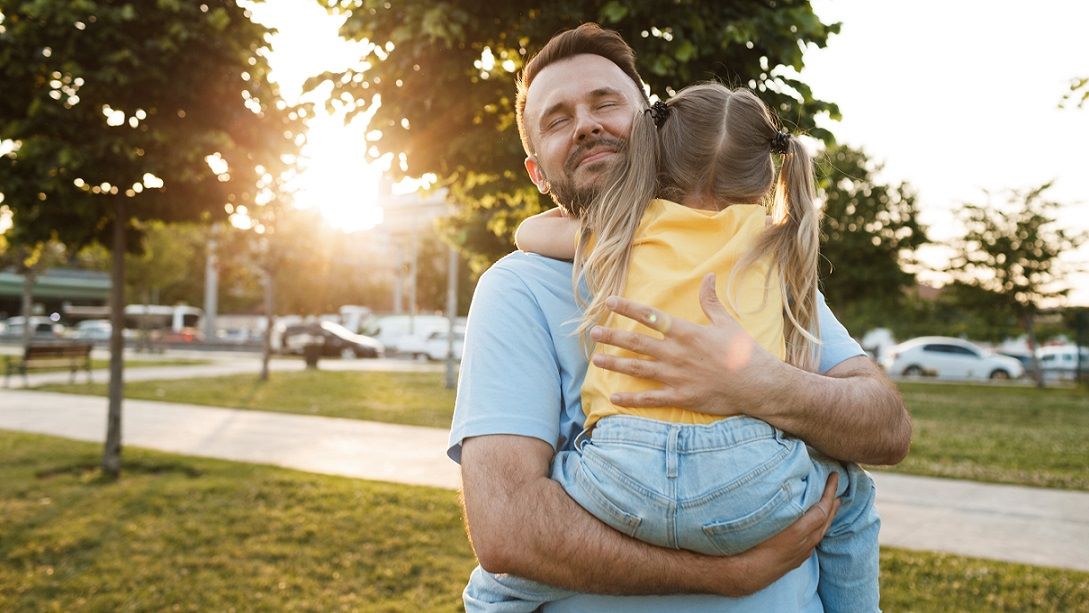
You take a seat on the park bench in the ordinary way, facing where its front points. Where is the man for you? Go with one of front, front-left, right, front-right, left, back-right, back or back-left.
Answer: front-left

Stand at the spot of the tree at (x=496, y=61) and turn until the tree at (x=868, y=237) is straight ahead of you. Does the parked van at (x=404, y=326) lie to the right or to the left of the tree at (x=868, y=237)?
left

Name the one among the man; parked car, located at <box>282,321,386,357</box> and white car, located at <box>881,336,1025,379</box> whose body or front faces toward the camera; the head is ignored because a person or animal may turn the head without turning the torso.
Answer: the man

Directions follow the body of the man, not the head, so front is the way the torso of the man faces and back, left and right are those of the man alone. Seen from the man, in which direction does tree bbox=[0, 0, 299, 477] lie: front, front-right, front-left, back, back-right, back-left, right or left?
back-right

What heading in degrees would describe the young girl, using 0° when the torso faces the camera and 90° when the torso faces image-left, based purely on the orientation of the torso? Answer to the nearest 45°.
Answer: approximately 180°

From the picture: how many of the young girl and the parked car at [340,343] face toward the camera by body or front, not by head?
0

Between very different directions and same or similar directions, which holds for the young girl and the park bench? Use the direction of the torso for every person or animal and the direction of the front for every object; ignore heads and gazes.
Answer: very different directions

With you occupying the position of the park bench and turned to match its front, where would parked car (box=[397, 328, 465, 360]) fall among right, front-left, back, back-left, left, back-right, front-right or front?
back

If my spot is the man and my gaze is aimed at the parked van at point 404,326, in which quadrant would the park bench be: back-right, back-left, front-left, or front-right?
front-left

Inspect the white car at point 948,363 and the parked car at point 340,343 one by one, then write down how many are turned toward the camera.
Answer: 0

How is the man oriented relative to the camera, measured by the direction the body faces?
toward the camera
